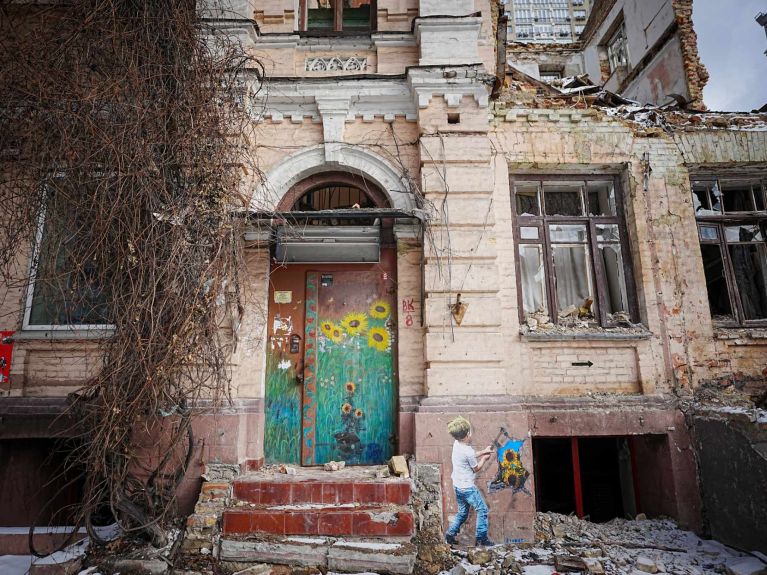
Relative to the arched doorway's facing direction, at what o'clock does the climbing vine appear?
The climbing vine is roughly at 2 o'clock from the arched doorway.

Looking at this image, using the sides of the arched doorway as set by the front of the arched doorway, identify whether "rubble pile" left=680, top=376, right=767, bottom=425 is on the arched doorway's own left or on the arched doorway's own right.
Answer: on the arched doorway's own left

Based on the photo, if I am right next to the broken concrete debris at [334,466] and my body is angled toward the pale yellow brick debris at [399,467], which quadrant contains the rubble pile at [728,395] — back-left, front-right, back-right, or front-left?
front-left

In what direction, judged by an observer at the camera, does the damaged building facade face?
facing the viewer

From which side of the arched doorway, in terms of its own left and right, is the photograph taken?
front
